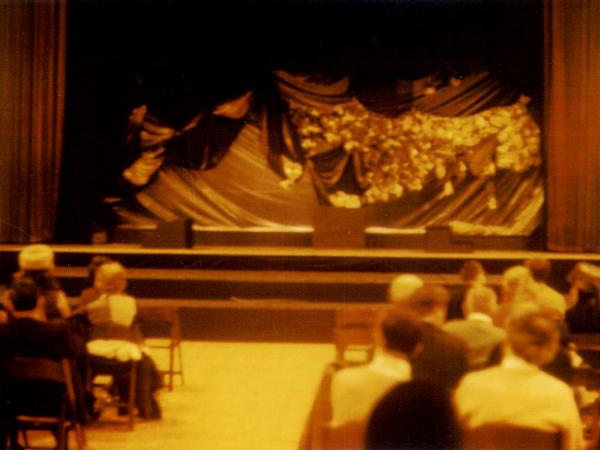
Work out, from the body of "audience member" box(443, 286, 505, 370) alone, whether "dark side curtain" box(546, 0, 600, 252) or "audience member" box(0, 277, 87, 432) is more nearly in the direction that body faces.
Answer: the dark side curtain

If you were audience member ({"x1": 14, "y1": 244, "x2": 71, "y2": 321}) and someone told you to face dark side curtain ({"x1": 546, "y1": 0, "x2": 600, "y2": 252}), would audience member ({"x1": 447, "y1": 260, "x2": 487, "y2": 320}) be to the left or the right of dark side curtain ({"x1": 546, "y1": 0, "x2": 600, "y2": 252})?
right

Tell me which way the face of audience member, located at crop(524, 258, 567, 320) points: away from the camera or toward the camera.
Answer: away from the camera

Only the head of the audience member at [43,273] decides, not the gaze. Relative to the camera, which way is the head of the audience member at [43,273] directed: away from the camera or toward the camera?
away from the camera

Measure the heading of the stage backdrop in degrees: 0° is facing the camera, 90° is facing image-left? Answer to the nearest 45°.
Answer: approximately 0°

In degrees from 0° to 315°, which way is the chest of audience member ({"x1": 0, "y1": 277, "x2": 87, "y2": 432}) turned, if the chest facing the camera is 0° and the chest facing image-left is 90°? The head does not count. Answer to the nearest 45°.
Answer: approximately 180°

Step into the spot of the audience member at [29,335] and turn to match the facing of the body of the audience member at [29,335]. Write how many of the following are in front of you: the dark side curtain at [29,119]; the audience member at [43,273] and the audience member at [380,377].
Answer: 2

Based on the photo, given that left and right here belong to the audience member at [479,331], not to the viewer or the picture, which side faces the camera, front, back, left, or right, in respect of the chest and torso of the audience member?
back

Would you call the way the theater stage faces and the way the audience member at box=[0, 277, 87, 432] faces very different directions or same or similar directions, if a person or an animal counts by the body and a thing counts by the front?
very different directions

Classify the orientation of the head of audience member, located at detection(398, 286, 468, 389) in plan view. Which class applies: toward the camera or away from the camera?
away from the camera

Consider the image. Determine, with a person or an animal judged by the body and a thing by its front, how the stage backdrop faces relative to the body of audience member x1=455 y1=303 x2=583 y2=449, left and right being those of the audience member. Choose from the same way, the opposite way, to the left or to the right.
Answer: the opposite way

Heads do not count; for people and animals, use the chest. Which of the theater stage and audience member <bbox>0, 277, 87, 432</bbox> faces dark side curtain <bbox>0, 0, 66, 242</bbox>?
the audience member

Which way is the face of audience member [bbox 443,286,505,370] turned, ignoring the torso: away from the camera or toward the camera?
away from the camera
